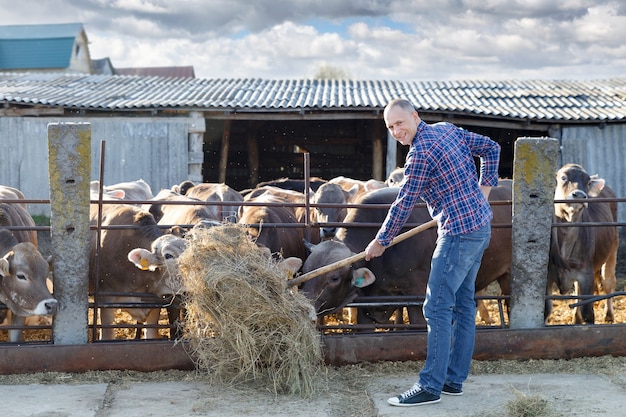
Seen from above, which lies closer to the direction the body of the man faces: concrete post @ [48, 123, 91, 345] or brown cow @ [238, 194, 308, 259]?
the concrete post

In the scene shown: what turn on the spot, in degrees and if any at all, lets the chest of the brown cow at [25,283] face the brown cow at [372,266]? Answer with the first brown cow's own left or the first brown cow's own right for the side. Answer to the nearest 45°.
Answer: approximately 45° to the first brown cow's own left

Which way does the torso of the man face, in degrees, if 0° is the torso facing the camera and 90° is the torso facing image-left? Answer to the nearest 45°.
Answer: approximately 90°

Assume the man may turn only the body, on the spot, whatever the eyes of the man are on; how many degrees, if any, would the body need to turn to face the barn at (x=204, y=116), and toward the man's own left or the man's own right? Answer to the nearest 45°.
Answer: approximately 45° to the man's own right

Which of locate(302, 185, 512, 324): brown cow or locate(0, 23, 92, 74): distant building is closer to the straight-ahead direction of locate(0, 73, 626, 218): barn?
the brown cow

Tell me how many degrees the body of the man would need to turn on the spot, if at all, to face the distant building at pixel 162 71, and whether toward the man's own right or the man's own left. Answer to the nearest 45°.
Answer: approximately 90° to the man's own right

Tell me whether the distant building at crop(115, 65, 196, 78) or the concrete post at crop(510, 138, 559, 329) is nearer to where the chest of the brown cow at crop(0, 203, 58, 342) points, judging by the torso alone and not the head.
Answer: the concrete post
